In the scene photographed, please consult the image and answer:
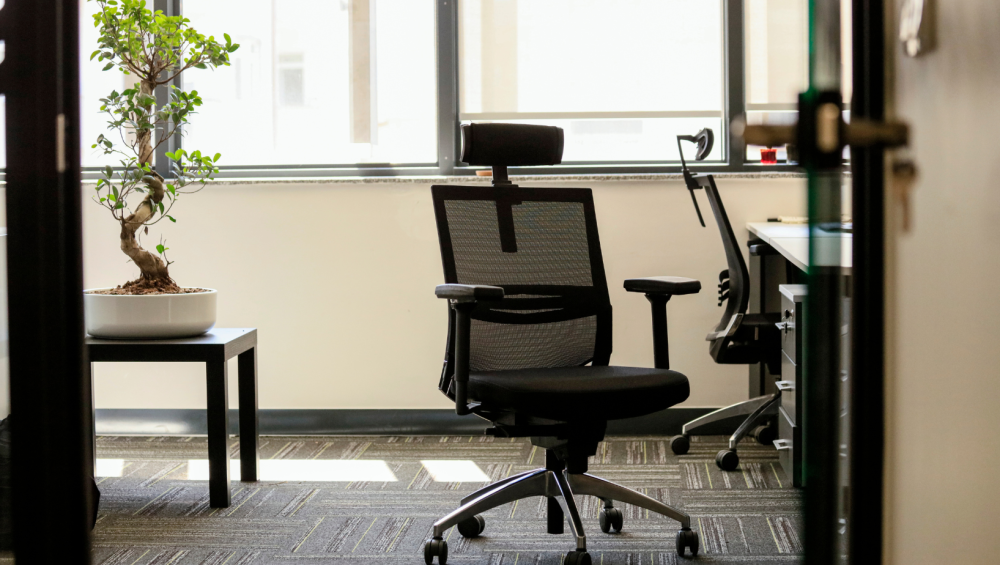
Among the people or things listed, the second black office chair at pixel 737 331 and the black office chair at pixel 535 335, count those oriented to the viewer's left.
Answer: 0

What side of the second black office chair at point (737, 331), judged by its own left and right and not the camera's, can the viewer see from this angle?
right

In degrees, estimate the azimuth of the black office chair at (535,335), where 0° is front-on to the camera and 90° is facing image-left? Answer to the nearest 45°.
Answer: approximately 315°

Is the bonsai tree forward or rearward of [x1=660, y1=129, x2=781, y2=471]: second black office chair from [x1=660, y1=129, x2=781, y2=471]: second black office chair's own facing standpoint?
rearward

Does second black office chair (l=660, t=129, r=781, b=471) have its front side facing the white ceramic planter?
no

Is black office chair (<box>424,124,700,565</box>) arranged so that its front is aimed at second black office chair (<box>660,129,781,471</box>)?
no

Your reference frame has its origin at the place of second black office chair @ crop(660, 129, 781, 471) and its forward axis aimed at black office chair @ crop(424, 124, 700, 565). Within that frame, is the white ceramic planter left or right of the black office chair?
right
